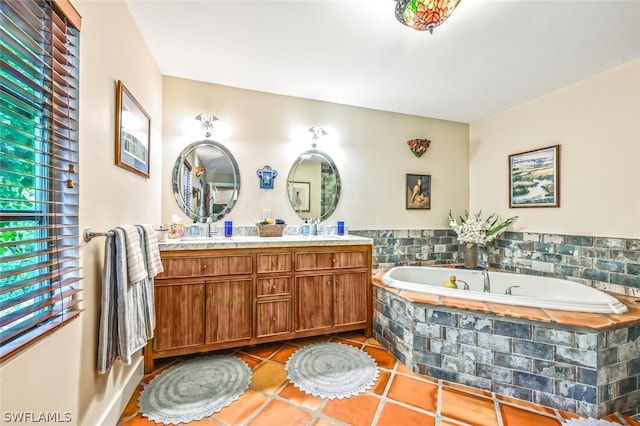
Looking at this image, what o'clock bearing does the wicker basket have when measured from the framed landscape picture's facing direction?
The wicker basket is roughly at 12 o'clock from the framed landscape picture.

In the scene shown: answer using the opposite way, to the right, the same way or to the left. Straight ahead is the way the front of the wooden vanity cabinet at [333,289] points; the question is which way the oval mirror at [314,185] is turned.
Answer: the same way

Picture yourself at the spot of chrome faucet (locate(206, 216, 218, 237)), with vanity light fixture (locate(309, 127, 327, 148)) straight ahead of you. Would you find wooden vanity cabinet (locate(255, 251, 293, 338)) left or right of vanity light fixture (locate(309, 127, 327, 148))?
right

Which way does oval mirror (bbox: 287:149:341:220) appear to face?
toward the camera

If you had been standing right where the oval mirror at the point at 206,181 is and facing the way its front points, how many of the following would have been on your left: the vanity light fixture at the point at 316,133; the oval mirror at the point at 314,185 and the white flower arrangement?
3

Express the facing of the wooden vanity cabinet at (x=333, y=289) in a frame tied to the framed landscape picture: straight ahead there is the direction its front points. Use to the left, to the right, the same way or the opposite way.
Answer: to the left

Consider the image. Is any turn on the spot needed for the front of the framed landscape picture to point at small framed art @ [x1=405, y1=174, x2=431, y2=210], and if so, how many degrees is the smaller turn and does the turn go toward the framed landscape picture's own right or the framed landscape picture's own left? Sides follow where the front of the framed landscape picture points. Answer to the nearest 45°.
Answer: approximately 45° to the framed landscape picture's own right

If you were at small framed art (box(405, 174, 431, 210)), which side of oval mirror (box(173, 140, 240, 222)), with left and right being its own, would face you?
left

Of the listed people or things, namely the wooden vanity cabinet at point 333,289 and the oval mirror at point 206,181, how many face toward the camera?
2

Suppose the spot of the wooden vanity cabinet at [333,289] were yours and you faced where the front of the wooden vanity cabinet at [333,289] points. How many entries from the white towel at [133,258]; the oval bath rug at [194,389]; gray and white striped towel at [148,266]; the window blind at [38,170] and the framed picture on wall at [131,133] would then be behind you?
0

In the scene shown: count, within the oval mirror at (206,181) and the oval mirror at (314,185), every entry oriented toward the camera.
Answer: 2

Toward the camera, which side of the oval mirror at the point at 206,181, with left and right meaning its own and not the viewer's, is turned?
front

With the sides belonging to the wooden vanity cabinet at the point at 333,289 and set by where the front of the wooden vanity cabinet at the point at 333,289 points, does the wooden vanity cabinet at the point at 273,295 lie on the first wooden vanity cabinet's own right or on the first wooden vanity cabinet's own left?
on the first wooden vanity cabinet's own right

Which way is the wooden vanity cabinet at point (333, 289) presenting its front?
toward the camera

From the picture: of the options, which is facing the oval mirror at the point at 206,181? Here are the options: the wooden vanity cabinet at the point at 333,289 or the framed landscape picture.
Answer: the framed landscape picture

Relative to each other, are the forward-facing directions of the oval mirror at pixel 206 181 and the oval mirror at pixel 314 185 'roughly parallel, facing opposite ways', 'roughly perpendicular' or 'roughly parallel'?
roughly parallel

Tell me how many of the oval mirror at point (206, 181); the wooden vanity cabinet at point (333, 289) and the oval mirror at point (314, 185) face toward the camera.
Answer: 3
